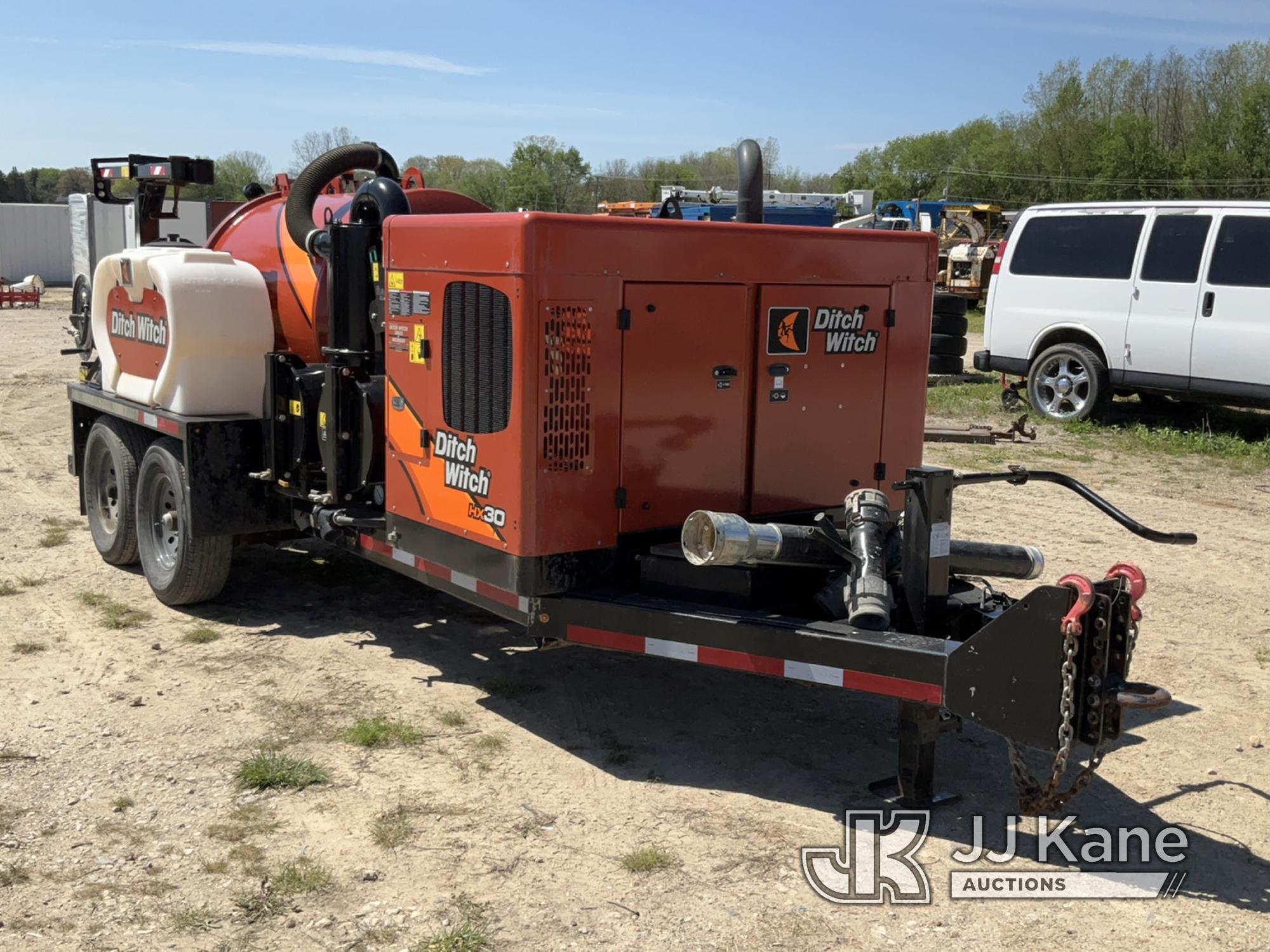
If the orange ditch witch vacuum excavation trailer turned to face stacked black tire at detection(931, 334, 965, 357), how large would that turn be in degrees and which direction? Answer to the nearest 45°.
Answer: approximately 135° to its left

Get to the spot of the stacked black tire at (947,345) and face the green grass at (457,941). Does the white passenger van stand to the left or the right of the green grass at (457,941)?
left

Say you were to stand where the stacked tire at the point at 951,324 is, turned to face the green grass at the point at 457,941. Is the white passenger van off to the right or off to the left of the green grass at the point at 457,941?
left

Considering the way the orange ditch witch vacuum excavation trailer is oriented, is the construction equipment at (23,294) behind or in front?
behind

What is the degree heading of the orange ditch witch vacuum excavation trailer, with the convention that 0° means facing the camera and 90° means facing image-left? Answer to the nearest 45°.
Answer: approximately 315°

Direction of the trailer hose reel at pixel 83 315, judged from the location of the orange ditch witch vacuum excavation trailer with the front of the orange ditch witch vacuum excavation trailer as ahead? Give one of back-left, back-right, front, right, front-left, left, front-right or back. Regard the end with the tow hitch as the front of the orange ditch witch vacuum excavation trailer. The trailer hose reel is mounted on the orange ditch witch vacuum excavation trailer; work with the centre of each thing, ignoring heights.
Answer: back

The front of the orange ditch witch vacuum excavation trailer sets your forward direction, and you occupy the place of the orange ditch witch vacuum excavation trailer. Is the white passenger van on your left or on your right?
on your left

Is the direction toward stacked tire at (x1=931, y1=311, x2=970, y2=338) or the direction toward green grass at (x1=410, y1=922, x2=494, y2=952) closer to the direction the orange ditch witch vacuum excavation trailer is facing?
the green grass

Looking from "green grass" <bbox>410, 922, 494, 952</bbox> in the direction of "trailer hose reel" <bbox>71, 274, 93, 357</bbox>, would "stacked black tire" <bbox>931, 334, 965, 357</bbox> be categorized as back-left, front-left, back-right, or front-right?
front-right

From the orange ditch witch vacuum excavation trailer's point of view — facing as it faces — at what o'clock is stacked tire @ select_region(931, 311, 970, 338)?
The stacked tire is roughly at 8 o'clock from the orange ditch witch vacuum excavation trailer.

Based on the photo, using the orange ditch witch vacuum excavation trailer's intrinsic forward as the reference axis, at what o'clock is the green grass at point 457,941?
The green grass is roughly at 2 o'clock from the orange ditch witch vacuum excavation trailer.
